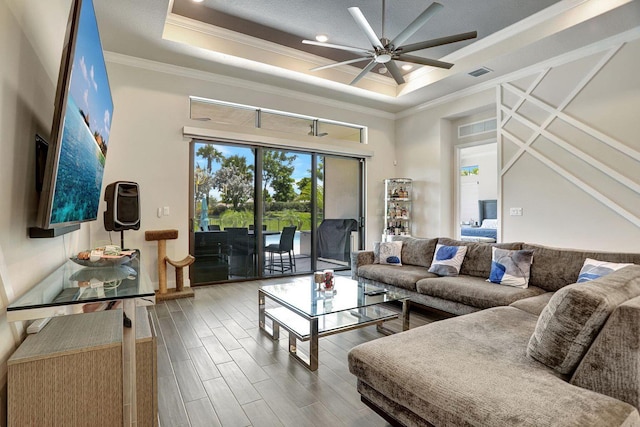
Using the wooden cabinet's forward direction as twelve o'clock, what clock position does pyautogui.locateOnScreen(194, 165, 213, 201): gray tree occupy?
The gray tree is roughly at 10 o'clock from the wooden cabinet.

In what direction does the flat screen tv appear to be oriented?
to the viewer's right

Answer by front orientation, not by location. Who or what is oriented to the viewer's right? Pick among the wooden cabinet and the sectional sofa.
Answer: the wooden cabinet

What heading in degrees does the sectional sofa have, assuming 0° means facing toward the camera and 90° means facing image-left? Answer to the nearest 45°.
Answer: approximately 45°

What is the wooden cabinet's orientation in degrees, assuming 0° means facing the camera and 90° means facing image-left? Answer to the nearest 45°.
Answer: approximately 270°

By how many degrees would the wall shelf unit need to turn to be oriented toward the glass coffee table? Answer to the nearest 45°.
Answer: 0° — it already faces it

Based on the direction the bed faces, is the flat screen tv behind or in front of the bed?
in front
